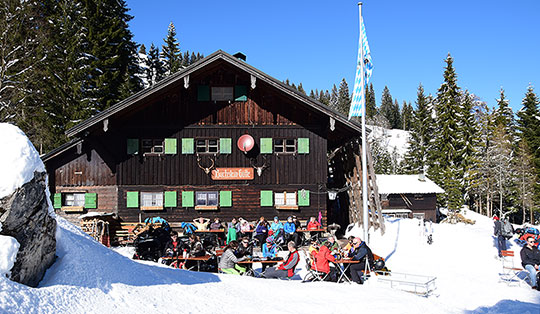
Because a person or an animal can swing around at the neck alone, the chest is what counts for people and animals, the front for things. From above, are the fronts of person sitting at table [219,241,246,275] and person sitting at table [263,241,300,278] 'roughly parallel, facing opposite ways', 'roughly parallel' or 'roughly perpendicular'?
roughly parallel, facing opposite ways

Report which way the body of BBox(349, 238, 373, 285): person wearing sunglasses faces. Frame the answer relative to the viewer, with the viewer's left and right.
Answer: facing to the left of the viewer

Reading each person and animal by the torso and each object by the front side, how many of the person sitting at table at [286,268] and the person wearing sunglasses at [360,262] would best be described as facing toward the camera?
0

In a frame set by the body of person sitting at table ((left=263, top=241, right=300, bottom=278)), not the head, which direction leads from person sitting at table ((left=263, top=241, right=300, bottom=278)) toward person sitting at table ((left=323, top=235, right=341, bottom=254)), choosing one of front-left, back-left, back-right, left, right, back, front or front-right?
back-right

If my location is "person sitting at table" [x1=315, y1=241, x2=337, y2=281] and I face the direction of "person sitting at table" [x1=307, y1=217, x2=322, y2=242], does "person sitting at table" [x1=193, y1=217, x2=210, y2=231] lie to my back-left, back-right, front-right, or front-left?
front-left

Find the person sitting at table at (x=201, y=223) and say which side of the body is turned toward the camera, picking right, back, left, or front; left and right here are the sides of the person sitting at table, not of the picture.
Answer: front

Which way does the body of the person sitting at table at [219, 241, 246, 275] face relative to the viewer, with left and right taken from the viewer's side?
facing to the right of the viewer

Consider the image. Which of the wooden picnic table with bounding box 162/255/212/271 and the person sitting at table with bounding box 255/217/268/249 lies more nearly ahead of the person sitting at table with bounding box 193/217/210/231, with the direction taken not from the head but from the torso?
the wooden picnic table

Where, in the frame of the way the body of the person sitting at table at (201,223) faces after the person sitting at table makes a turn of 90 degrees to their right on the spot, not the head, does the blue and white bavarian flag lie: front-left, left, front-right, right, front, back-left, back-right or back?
back-left

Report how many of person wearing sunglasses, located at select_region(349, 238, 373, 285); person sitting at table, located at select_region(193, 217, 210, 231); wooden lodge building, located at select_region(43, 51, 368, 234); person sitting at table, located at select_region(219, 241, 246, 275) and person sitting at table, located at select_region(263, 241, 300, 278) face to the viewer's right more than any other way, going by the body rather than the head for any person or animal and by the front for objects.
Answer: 1

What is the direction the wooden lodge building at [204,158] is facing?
toward the camera

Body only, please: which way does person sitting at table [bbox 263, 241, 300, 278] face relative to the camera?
to the viewer's left

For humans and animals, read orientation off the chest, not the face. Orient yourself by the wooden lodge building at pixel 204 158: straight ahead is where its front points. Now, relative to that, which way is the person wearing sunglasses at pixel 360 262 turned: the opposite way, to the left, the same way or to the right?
to the right

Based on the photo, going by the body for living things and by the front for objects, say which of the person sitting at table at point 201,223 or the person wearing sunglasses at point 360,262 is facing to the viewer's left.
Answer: the person wearing sunglasses

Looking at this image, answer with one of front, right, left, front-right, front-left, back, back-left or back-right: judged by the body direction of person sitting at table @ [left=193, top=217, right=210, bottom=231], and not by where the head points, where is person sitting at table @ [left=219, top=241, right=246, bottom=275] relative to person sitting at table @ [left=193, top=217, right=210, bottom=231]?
front

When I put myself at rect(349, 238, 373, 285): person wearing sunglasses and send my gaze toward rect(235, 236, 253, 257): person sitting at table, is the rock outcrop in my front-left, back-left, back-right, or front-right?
front-left

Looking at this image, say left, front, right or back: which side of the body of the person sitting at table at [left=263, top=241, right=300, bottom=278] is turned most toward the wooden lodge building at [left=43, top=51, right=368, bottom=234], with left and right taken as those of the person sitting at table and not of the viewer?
right

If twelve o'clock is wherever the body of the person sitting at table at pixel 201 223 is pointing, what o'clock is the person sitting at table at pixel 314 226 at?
the person sitting at table at pixel 314 226 is roughly at 9 o'clock from the person sitting at table at pixel 201 223.
